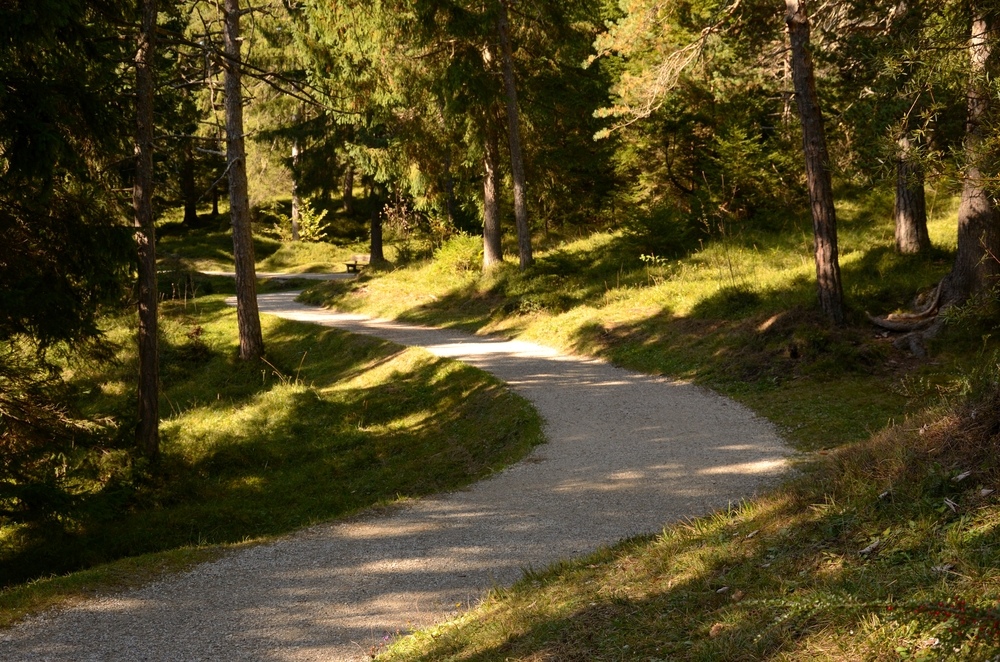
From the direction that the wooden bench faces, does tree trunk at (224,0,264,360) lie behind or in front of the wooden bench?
in front

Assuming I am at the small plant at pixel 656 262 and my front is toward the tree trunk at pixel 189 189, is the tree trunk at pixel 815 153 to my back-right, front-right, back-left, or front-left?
back-left

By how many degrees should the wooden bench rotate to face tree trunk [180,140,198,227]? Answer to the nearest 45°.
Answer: approximately 90° to its right

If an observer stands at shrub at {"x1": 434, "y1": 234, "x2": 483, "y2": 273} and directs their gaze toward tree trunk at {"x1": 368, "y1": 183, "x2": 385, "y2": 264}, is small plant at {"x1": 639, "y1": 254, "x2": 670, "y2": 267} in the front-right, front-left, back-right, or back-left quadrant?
back-right

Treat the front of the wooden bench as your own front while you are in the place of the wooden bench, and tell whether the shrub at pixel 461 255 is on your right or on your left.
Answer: on your left

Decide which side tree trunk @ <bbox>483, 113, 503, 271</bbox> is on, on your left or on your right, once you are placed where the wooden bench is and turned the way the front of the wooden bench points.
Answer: on your left

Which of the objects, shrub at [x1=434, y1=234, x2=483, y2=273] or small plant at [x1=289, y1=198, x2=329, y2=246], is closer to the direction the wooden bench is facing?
the shrub

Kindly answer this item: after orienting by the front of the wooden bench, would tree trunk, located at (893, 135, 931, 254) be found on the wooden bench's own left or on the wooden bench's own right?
on the wooden bench's own left

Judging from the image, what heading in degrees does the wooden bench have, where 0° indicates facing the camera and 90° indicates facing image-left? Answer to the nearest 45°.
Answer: approximately 45°

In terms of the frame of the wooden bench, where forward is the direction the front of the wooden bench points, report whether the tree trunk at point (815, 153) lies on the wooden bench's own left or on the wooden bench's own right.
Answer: on the wooden bench's own left

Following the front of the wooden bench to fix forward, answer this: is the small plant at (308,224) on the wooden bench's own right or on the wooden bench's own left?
on the wooden bench's own right

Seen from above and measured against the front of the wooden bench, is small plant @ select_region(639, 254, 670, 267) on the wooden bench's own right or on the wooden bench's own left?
on the wooden bench's own left
